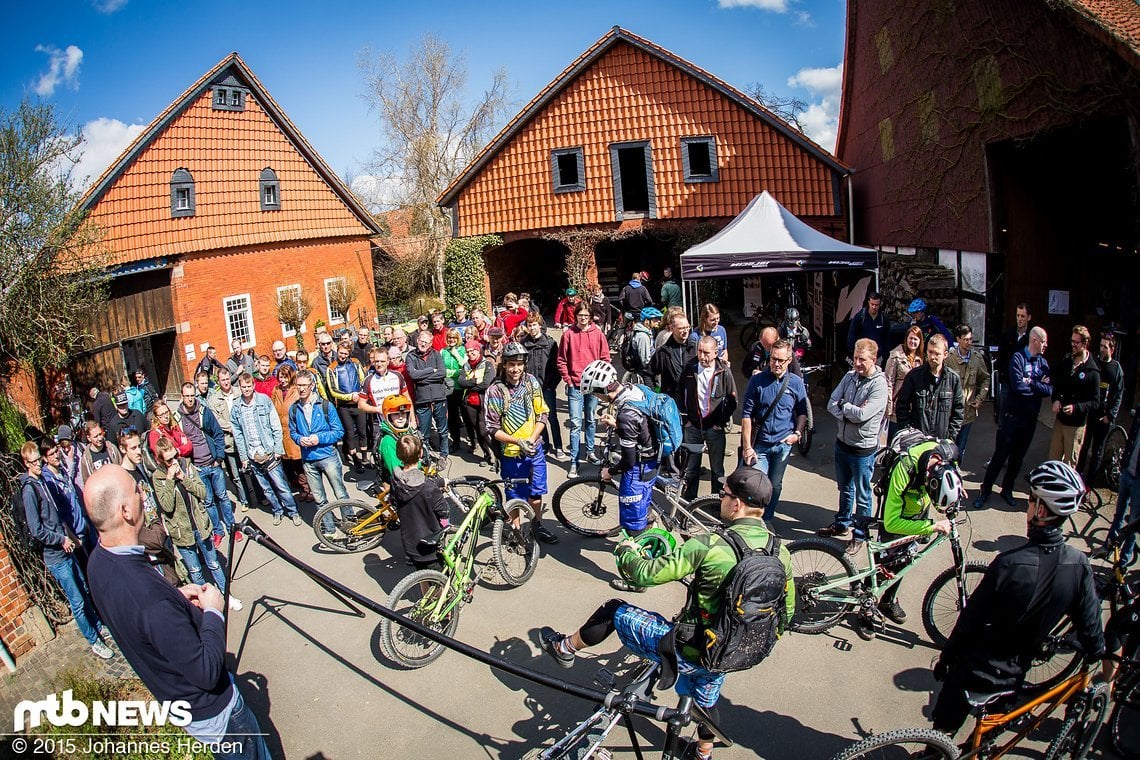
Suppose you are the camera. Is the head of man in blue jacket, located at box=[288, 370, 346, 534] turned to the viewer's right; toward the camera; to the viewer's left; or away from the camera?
toward the camera

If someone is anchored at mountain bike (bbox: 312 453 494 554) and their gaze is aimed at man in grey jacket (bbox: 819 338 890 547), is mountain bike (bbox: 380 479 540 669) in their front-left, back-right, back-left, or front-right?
front-right

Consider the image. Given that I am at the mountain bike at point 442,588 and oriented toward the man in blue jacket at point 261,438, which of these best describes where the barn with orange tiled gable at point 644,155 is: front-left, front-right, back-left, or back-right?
front-right

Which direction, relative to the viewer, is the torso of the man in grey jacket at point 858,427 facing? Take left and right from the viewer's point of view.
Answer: facing the viewer and to the left of the viewer

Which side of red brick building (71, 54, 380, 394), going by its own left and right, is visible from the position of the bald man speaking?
front

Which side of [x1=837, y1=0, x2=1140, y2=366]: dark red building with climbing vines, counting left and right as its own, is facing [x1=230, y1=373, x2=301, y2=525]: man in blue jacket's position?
front

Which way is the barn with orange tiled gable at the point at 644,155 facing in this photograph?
toward the camera

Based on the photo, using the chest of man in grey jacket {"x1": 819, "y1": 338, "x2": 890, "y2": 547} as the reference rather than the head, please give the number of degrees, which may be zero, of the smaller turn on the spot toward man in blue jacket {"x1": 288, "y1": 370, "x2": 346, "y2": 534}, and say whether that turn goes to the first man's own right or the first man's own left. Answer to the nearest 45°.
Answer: approximately 45° to the first man's own right

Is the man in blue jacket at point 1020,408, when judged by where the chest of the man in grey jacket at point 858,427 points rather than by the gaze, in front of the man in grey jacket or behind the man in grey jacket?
behind

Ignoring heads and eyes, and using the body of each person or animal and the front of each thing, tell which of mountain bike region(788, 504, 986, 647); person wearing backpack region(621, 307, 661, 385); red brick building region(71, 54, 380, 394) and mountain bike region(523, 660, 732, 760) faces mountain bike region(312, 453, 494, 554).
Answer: the red brick building

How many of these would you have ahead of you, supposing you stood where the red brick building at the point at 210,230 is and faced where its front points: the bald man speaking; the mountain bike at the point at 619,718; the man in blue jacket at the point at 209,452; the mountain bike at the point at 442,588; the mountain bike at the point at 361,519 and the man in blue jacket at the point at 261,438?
6

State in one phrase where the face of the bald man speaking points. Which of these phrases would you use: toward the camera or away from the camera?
away from the camera

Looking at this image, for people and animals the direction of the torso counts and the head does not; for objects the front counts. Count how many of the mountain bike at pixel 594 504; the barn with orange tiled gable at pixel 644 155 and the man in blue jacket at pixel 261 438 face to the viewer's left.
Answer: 1

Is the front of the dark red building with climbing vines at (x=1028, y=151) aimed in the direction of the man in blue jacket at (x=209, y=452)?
yes

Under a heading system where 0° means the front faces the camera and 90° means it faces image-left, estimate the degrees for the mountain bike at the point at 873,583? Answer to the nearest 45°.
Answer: approximately 270°

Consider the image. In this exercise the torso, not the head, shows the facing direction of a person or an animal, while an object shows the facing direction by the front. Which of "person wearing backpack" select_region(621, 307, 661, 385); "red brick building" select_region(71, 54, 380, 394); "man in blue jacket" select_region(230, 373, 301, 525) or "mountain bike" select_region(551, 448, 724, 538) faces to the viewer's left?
the mountain bike
